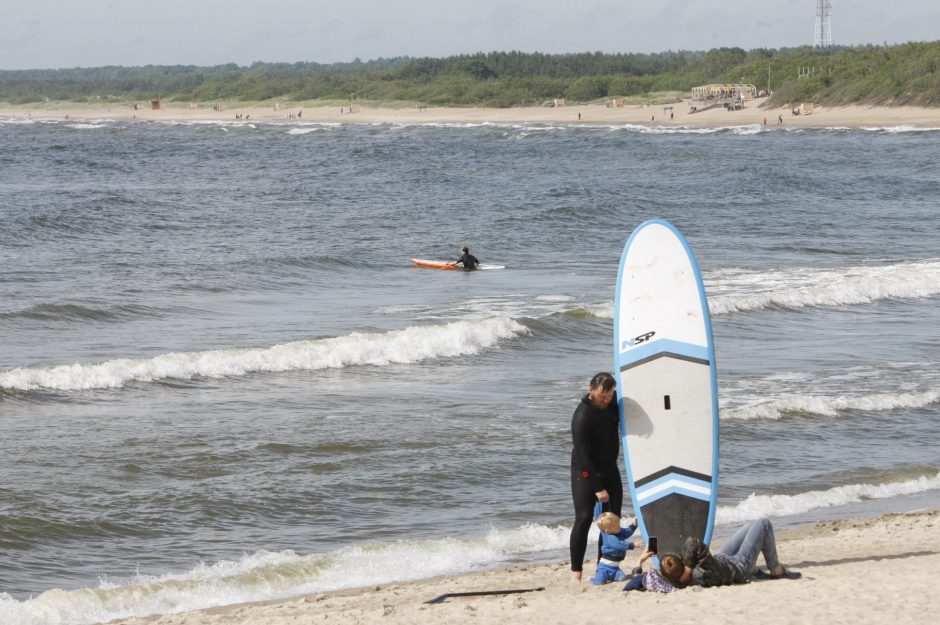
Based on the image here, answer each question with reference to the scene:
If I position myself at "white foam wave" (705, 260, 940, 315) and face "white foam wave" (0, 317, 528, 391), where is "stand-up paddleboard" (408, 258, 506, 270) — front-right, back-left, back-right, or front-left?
front-right

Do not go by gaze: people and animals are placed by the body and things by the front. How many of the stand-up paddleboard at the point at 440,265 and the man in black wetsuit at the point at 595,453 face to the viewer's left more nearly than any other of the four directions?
1

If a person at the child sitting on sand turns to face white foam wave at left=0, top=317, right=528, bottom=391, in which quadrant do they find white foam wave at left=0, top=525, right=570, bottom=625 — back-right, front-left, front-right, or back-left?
front-left

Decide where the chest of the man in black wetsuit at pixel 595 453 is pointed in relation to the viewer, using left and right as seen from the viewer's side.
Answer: facing the viewer and to the right of the viewer

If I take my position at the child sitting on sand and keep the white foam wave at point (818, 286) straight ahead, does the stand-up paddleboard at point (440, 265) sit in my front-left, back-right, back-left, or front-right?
front-left

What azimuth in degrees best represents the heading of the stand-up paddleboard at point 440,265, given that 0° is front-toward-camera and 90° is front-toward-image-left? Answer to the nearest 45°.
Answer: approximately 90°

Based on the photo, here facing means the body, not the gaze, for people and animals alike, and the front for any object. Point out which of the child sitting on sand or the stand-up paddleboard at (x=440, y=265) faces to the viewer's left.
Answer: the stand-up paddleboard

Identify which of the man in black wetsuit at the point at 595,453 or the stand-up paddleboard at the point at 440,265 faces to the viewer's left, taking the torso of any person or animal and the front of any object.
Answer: the stand-up paddleboard
